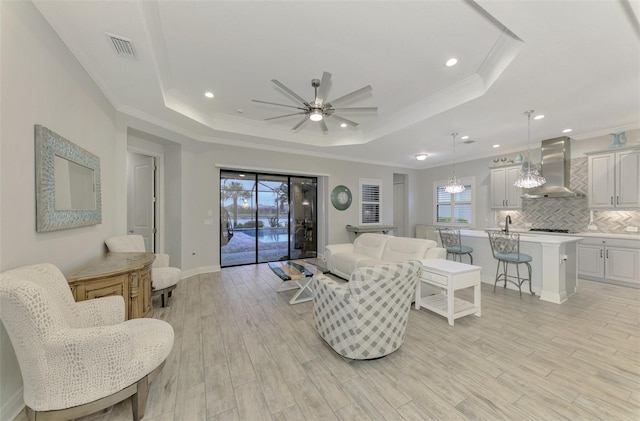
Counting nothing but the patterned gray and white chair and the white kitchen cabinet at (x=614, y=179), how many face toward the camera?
1

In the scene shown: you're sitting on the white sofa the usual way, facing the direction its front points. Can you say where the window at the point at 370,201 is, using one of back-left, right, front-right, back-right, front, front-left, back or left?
back-right

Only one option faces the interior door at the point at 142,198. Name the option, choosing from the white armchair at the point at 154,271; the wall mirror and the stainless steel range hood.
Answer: the stainless steel range hood

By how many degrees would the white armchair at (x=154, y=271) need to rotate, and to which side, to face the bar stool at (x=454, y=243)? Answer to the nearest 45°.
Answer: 0° — it already faces it

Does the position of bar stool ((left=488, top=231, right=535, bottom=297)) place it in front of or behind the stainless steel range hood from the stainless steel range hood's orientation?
in front

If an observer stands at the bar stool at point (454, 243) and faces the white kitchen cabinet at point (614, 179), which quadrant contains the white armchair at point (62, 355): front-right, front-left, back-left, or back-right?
back-right

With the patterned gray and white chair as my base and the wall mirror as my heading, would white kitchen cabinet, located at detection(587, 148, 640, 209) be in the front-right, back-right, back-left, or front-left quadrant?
back-right

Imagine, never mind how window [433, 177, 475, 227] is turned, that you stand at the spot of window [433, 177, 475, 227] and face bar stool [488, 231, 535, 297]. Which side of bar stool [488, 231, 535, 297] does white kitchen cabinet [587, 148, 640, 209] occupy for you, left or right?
left

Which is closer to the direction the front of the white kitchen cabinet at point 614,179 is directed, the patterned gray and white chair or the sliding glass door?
the patterned gray and white chair

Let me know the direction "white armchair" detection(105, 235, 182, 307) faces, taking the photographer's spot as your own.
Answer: facing the viewer and to the right of the viewer

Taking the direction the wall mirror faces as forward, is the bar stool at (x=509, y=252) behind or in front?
in front

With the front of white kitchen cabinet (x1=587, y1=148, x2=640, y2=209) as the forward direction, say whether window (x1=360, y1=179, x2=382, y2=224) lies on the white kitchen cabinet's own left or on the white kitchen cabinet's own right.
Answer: on the white kitchen cabinet's own right

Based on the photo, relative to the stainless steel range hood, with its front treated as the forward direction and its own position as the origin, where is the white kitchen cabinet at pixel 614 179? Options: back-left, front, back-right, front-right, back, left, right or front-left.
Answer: back-left
